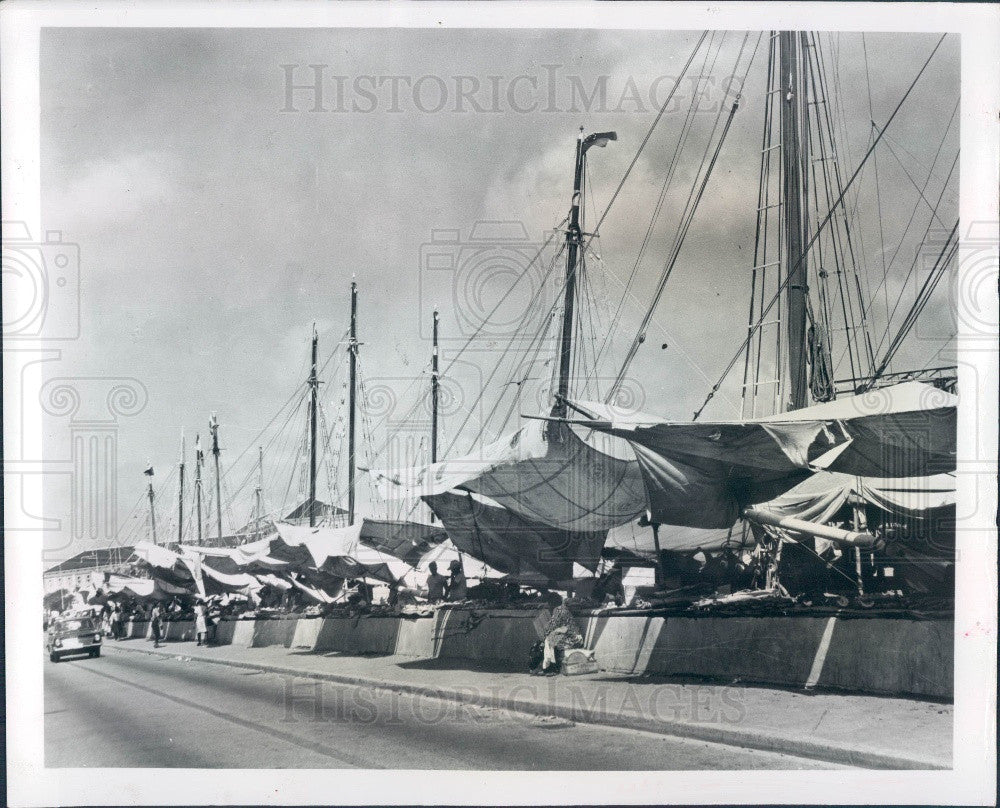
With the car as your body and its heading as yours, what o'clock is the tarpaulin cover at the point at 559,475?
The tarpaulin cover is roughly at 10 o'clock from the car.

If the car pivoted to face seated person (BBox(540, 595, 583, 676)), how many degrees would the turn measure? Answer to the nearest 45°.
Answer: approximately 45° to its left

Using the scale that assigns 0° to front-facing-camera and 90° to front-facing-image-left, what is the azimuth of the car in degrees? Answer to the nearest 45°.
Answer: approximately 0°

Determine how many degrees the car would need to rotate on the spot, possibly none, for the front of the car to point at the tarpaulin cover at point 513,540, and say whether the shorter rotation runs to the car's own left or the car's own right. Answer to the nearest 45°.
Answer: approximately 45° to the car's own left

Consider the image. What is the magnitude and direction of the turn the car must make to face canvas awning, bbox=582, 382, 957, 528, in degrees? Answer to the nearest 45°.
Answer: approximately 45° to its left

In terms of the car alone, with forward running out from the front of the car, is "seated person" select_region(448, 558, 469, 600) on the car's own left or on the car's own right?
on the car's own left
